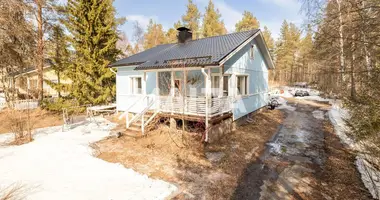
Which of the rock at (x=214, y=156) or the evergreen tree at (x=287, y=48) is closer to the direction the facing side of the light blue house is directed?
the rock

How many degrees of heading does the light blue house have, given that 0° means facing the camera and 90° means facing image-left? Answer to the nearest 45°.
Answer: approximately 45°

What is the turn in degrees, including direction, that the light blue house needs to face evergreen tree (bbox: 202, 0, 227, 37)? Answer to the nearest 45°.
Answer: approximately 135° to its right

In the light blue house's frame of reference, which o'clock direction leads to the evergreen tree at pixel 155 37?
The evergreen tree is roughly at 4 o'clock from the light blue house.

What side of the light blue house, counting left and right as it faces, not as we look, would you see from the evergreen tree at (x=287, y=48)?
back

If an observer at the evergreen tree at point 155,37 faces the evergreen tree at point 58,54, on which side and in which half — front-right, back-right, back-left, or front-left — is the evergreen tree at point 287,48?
back-left

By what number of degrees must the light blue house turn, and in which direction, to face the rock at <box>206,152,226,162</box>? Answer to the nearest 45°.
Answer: approximately 45° to its left

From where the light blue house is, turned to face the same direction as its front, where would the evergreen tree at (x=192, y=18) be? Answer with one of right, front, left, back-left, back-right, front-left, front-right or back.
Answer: back-right
